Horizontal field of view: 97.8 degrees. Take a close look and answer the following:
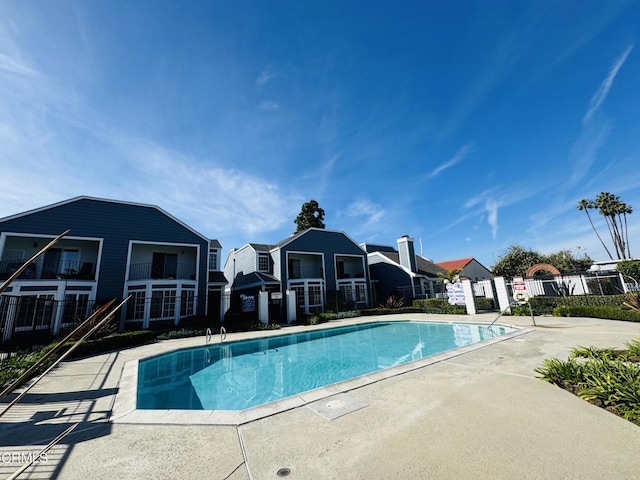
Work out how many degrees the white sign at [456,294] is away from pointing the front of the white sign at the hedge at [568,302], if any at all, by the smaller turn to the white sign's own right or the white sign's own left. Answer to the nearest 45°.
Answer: approximately 90° to the white sign's own left

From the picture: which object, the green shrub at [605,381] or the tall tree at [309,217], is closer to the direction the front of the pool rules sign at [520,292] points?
the green shrub

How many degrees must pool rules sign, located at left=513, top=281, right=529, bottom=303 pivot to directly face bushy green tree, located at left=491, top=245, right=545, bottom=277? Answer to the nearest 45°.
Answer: approximately 180°

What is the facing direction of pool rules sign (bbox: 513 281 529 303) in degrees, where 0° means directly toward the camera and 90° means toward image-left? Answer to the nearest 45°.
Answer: approximately 0°

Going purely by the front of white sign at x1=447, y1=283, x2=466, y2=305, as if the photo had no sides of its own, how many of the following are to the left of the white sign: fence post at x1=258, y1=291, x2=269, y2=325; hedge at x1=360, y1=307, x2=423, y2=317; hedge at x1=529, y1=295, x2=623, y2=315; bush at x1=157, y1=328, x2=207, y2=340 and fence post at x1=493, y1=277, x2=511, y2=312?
2

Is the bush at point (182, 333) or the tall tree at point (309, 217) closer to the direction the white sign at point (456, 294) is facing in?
the bush

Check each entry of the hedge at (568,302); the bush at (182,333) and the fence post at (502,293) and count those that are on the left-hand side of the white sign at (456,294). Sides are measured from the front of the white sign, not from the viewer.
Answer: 2

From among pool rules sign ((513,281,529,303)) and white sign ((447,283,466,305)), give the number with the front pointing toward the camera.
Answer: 2

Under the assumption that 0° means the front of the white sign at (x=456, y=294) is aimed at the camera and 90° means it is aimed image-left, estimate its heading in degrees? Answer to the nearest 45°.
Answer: approximately 0°

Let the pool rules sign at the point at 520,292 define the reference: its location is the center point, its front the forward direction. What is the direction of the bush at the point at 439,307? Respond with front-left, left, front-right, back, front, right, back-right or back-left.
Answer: back-right
